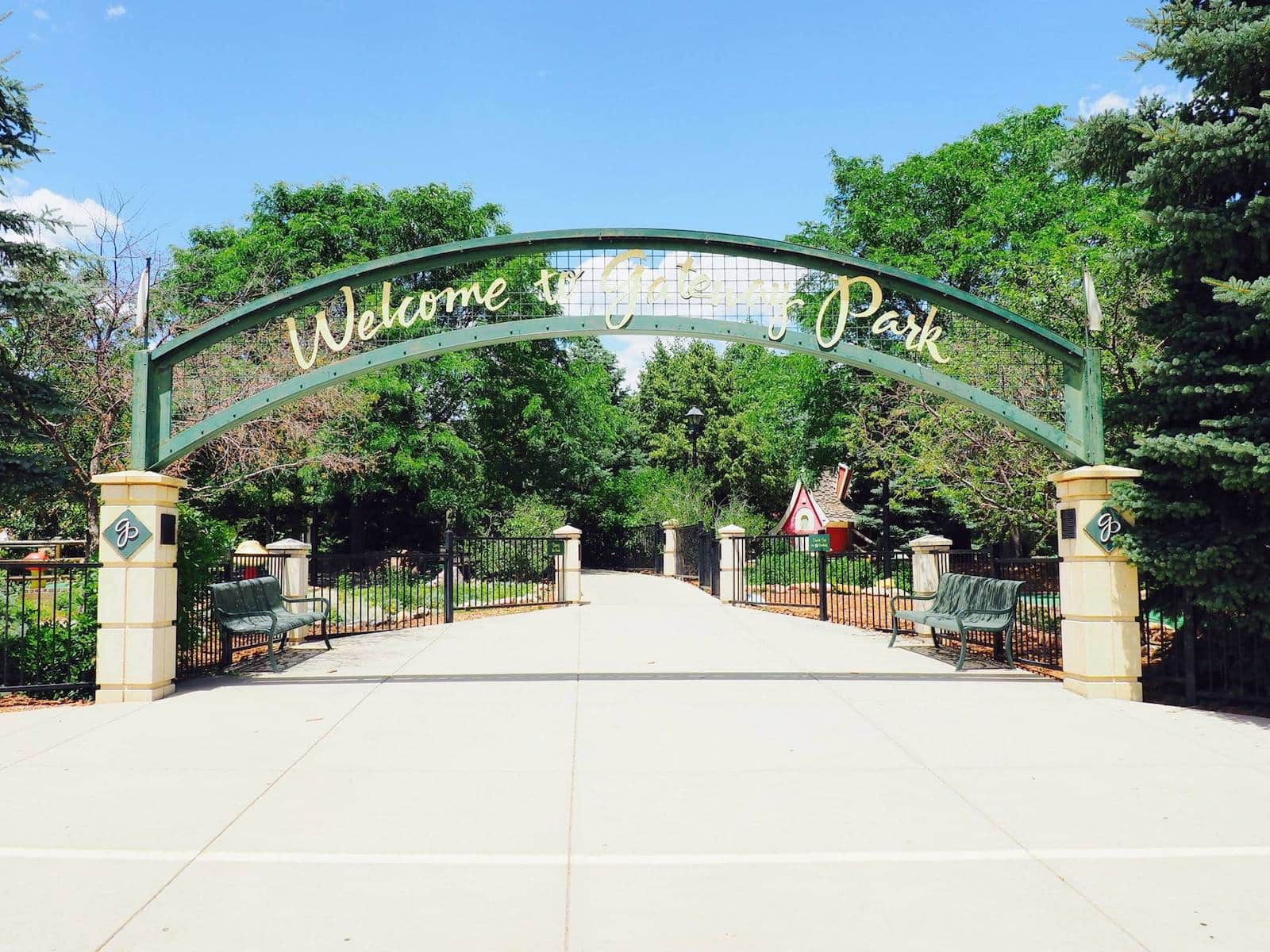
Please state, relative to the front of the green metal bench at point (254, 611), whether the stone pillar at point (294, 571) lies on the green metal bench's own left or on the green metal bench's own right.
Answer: on the green metal bench's own left

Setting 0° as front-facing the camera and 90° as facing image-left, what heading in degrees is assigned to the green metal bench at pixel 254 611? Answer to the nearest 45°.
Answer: approximately 315°

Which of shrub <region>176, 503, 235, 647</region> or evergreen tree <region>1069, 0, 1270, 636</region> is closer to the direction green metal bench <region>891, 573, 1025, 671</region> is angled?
the shrub

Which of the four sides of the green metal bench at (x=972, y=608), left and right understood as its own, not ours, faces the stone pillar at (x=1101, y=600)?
left

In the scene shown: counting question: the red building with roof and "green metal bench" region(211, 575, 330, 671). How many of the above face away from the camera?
0

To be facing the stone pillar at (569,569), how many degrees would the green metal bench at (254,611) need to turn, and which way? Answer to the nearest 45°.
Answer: approximately 90° to its left

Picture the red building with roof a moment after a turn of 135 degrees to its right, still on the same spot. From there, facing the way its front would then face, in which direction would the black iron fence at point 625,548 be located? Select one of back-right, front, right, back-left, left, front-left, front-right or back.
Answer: left

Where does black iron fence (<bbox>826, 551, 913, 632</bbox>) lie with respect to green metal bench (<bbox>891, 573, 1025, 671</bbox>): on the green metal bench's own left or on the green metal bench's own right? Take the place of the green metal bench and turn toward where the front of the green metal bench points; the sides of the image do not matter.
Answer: on the green metal bench's own right

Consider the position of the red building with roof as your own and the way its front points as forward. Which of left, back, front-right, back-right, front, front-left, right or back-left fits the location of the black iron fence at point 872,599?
front-left

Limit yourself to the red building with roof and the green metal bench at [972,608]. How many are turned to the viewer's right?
0

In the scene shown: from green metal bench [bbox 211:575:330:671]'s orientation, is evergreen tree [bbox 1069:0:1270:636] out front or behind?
out front

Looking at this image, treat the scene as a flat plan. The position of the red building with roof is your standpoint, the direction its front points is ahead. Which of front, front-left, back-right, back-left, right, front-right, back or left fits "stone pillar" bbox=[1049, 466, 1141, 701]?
front-left

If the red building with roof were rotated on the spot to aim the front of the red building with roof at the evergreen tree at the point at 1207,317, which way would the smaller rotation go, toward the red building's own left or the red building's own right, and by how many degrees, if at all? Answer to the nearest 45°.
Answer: approximately 45° to the red building's own left
